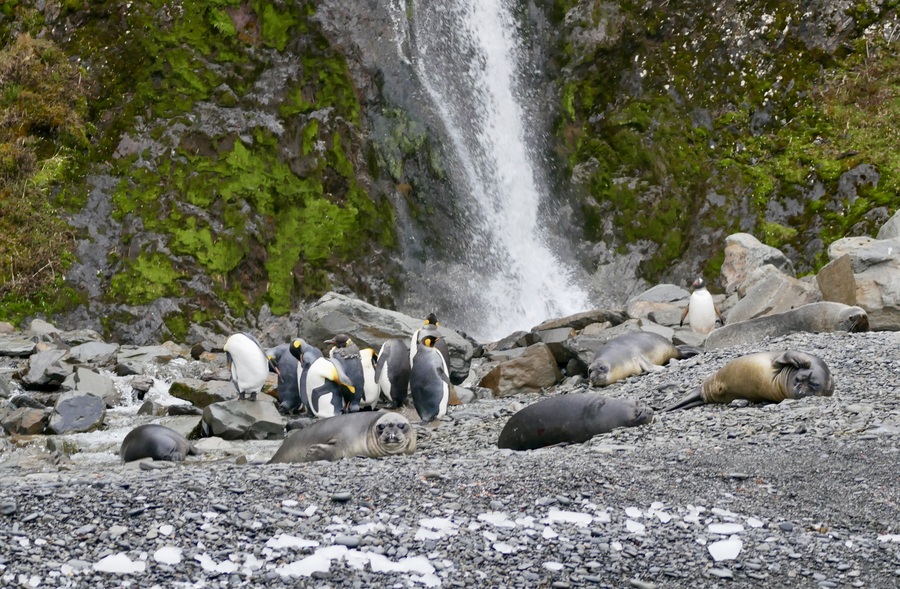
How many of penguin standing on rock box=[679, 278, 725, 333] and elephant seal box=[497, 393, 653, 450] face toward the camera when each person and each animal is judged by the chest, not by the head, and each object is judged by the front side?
1

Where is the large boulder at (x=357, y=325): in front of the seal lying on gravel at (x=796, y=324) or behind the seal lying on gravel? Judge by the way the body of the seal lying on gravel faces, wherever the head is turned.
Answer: behind

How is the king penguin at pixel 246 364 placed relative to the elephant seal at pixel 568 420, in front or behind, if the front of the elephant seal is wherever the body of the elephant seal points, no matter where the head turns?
behind

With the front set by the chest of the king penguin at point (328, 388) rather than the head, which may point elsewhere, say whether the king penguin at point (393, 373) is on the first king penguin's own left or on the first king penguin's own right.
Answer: on the first king penguin's own left

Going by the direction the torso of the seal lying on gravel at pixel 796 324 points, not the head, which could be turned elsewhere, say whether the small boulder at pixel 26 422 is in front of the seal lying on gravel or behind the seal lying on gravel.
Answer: behind

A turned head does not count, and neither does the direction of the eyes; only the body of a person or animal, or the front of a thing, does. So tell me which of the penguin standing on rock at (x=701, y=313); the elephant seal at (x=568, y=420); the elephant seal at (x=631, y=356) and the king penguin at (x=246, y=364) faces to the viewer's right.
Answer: the elephant seal at (x=568, y=420)

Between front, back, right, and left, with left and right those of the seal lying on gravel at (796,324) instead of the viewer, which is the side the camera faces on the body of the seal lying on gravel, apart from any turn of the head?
right

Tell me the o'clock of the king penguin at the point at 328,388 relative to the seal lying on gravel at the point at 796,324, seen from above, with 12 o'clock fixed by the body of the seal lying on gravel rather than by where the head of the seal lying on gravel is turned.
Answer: The king penguin is roughly at 5 o'clock from the seal lying on gravel.

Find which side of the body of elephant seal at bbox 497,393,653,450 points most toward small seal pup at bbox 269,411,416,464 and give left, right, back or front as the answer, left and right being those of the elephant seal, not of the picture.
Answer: back

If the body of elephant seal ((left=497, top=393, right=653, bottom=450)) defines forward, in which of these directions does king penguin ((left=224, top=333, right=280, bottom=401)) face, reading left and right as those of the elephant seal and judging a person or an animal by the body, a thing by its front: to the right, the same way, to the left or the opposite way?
to the right

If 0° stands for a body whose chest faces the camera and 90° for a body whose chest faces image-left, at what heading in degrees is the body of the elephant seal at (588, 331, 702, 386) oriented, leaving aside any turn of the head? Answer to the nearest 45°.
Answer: approximately 45°

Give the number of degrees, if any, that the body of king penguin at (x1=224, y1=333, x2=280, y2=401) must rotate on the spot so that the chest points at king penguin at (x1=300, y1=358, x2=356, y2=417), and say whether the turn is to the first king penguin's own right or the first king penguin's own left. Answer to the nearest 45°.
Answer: approximately 45° to the first king penguin's own left

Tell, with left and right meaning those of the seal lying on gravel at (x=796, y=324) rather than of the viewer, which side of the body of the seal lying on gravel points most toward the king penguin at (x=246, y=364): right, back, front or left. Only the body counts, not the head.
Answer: back

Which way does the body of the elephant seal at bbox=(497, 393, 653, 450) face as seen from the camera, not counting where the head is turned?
to the viewer's right

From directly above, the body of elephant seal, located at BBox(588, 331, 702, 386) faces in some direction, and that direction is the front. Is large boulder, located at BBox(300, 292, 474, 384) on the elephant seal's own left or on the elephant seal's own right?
on the elephant seal's own right
